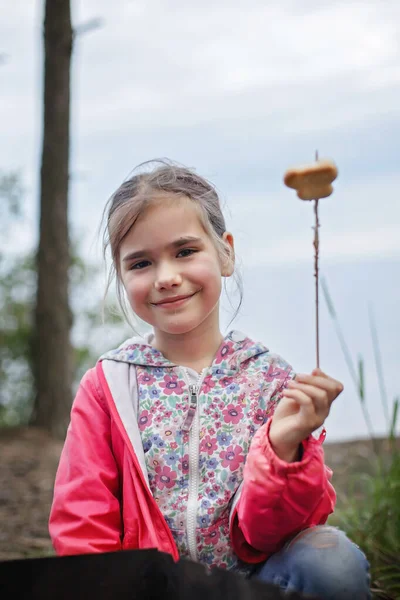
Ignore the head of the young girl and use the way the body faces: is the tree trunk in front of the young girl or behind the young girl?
behind

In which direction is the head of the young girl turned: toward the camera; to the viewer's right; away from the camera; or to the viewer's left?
toward the camera

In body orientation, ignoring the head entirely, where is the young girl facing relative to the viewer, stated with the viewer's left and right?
facing the viewer
